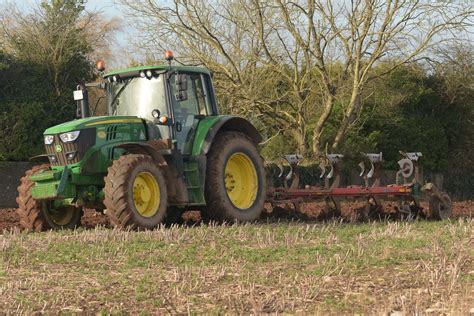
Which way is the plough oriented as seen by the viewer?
to the viewer's left

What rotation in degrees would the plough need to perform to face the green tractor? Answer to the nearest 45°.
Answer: approximately 45° to its left

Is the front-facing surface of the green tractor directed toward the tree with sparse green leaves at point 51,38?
no

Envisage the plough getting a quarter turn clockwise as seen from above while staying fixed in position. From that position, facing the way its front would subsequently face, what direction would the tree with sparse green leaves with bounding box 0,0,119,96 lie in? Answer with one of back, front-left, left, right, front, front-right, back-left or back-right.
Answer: front-left

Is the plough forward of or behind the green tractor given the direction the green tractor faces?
behind

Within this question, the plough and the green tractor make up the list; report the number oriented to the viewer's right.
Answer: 0

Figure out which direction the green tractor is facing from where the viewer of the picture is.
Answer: facing the viewer and to the left of the viewer
